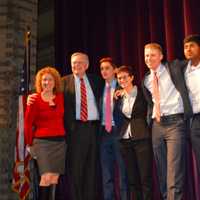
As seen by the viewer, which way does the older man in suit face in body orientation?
toward the camera

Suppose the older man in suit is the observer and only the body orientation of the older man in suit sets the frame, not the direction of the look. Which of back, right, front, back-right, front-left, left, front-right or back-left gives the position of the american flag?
back-right
